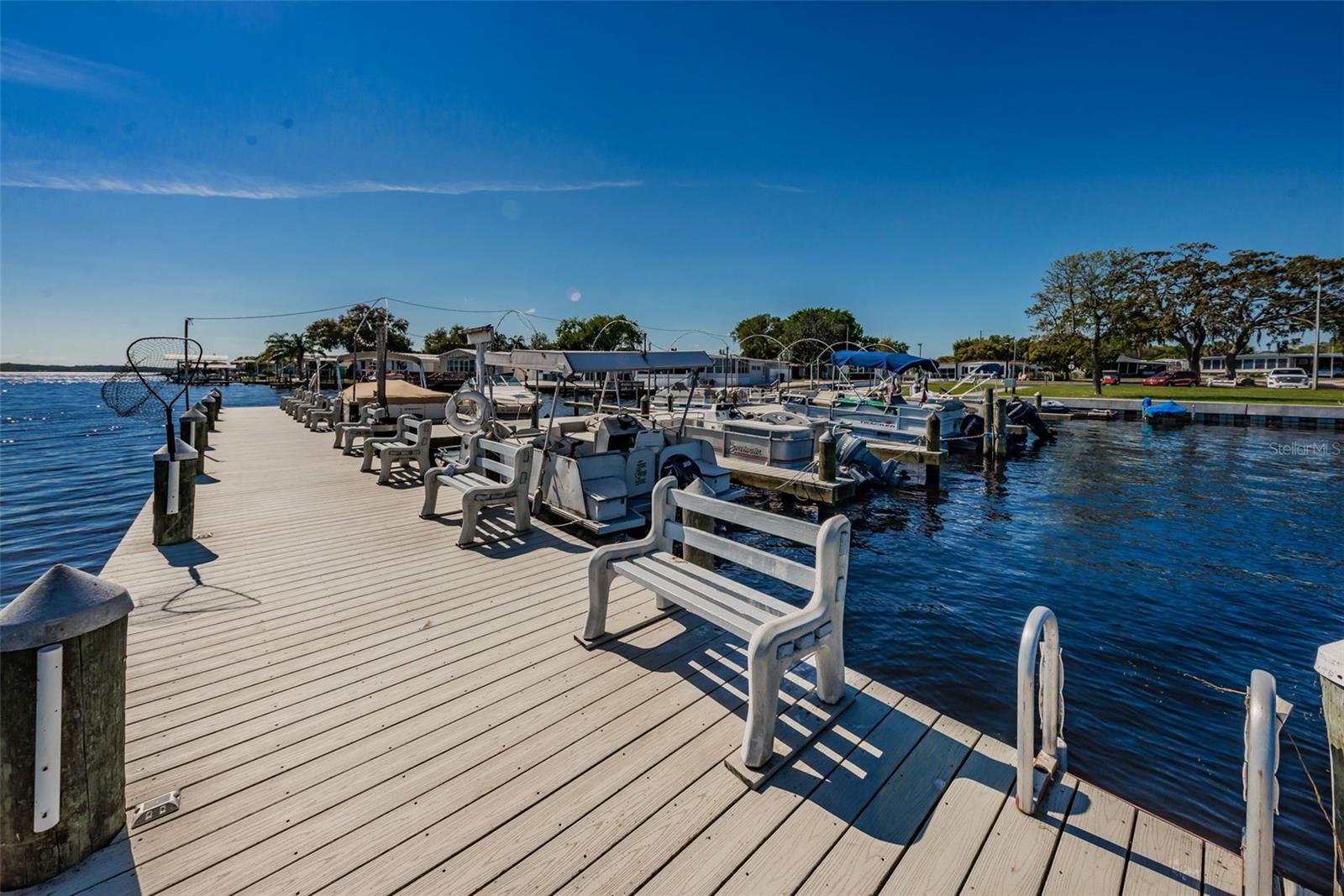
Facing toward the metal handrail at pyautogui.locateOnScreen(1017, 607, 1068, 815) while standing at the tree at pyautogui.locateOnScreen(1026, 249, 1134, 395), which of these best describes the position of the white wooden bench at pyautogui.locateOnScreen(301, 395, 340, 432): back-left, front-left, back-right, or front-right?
front-right

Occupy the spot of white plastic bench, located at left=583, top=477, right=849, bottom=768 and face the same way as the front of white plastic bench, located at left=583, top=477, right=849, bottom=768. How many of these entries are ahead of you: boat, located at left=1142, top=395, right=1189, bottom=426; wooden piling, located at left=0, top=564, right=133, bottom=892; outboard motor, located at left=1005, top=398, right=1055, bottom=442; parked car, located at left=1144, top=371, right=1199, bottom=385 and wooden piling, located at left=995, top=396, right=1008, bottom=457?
1

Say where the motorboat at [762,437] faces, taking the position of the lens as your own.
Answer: facing away from the viewer and to the left of the viewer

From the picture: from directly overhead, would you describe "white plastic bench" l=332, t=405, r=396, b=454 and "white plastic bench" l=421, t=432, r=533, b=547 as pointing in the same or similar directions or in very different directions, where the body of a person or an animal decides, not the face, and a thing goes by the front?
same or similar directions

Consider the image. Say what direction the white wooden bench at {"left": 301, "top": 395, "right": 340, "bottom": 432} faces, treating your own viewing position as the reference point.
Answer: facing the viewer and to the left of the viewer

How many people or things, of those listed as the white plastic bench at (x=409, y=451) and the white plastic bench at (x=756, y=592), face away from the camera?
0

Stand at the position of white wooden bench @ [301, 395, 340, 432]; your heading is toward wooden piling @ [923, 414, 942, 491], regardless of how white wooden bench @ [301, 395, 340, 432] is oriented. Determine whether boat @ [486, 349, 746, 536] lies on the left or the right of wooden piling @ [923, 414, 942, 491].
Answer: right

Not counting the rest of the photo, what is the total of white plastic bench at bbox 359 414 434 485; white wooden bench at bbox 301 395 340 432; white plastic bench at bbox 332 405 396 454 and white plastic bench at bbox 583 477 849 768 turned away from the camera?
0

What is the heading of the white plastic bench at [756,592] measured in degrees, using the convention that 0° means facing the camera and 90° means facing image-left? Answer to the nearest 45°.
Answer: approximately 45°

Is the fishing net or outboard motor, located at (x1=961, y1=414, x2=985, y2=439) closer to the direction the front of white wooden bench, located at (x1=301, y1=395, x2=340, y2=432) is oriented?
the fishing net

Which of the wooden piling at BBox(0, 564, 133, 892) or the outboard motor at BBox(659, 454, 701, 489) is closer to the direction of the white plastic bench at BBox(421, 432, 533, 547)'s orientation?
the wooden piling

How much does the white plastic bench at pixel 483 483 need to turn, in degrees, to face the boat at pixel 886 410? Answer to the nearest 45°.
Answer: approximately 180°

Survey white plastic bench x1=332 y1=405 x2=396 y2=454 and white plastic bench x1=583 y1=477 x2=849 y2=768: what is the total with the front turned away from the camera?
0

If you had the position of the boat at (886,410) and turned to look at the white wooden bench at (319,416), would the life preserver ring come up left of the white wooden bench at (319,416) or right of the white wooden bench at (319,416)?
left
